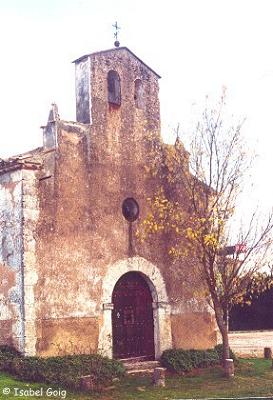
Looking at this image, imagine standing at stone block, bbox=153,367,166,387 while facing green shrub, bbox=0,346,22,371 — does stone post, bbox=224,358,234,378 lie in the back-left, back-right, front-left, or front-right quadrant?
back-right

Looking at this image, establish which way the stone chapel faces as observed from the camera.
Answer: facing the viewer and to the right of the viewer
